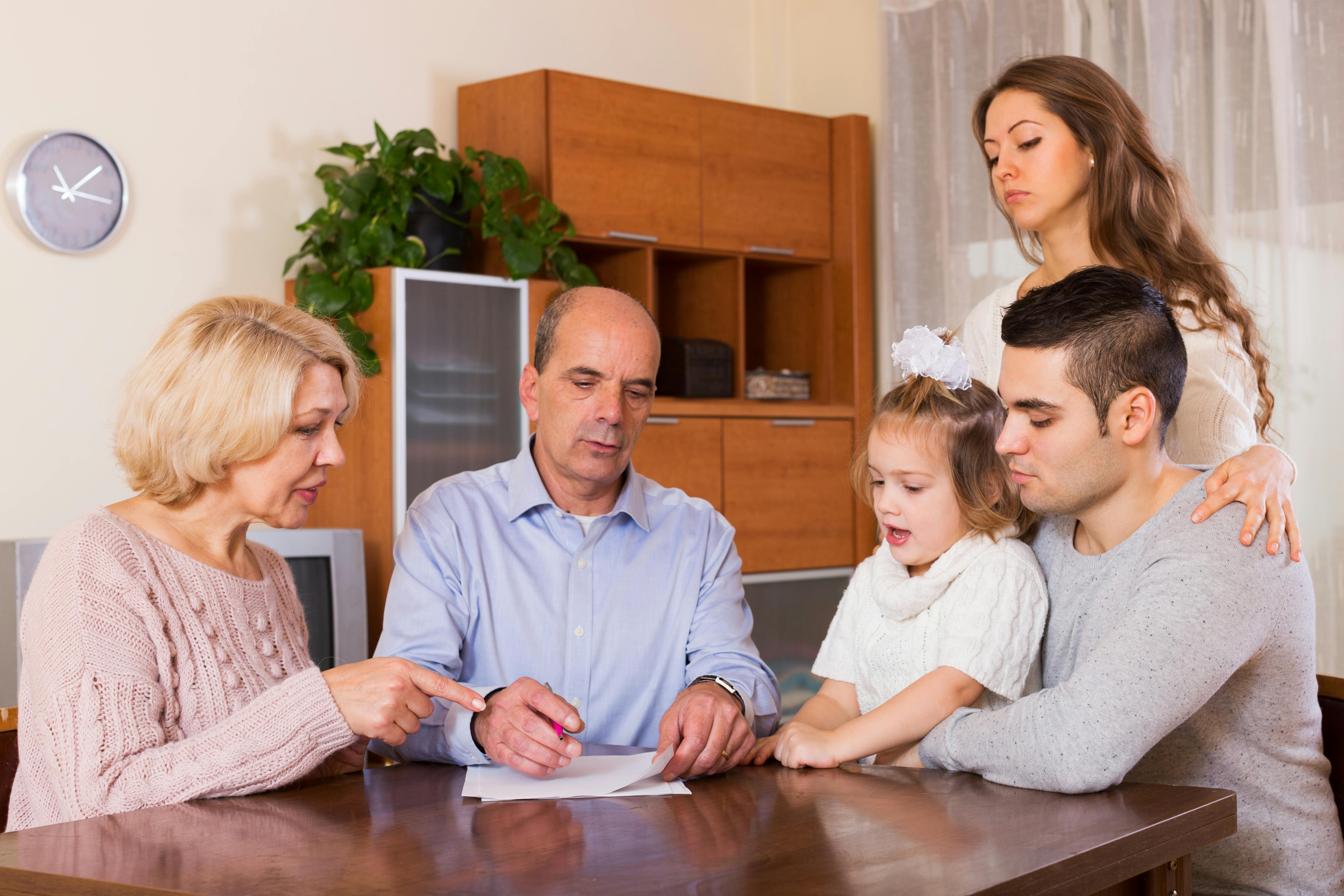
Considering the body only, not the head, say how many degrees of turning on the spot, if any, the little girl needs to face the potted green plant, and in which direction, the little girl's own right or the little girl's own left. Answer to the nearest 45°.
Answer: approximately 90° to the little girl's own right

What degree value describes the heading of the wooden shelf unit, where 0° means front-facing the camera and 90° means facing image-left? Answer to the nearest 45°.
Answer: approximately 315°

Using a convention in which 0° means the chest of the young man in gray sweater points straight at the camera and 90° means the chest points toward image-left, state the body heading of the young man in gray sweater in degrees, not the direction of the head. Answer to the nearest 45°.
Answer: approximately 45°

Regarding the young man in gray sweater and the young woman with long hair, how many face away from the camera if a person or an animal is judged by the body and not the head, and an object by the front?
0

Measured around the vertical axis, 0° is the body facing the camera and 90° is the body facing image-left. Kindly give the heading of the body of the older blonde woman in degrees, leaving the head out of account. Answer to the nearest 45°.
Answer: approximately 315°

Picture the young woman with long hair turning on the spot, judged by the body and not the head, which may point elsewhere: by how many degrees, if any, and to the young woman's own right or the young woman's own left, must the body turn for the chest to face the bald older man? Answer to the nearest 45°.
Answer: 0° — they already face them

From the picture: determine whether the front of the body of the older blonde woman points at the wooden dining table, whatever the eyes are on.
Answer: yes

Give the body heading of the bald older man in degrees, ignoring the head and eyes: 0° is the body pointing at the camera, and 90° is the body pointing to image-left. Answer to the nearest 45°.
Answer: approximately 0°

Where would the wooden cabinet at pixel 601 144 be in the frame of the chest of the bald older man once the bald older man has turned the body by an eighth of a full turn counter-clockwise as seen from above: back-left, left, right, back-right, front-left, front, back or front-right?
back-left

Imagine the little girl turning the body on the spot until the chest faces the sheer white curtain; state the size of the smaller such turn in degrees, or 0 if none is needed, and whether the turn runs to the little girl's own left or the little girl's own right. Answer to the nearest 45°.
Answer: approximately 135° to the little girl's own right

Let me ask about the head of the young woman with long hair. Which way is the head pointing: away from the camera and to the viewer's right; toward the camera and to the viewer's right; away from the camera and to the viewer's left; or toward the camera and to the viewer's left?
toward the camera and to the viewer's left

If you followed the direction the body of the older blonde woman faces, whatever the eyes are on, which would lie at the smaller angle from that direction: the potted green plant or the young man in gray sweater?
the young man in gray sweater

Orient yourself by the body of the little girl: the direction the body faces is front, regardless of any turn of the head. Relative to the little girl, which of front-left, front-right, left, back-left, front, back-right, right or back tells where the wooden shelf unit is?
back-right

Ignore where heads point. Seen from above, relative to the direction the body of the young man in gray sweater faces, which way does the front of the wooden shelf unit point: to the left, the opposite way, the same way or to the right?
to the left

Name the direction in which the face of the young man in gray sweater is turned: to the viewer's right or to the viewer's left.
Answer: to the viewer's left
